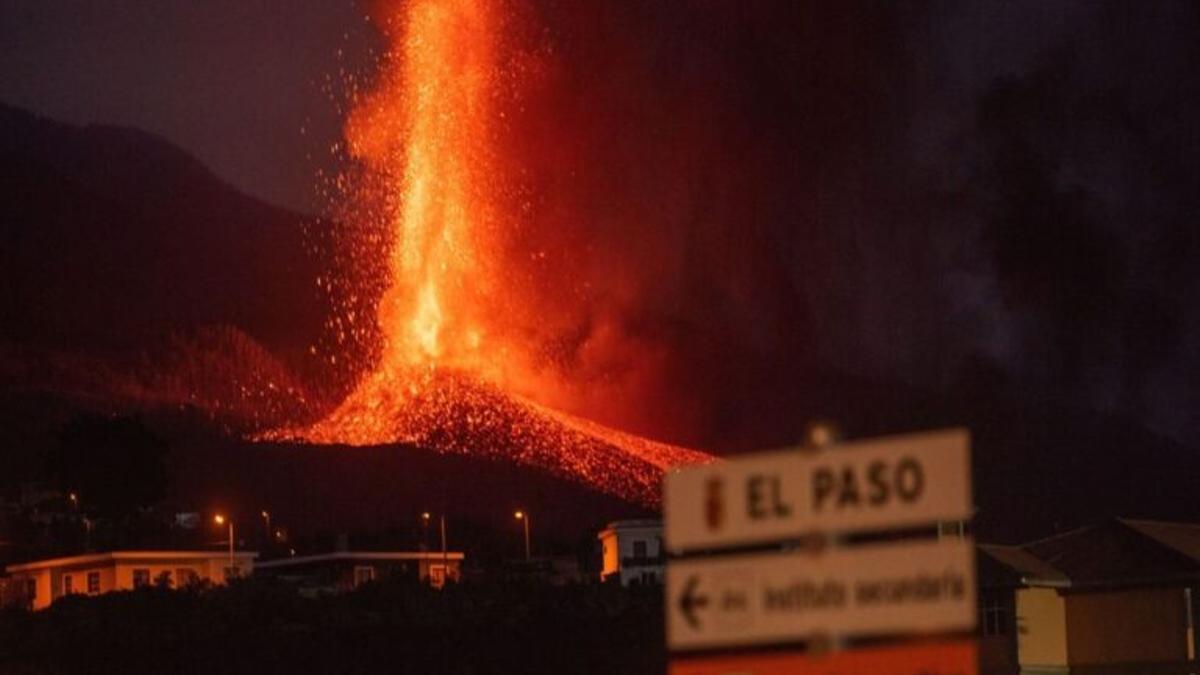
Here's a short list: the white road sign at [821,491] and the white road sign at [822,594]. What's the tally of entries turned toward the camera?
2

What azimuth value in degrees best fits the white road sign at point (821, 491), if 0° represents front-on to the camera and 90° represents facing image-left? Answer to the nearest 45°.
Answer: approximately 0°

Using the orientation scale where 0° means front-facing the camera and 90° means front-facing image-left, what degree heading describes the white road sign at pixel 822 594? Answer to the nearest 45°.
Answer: approximately 0°
